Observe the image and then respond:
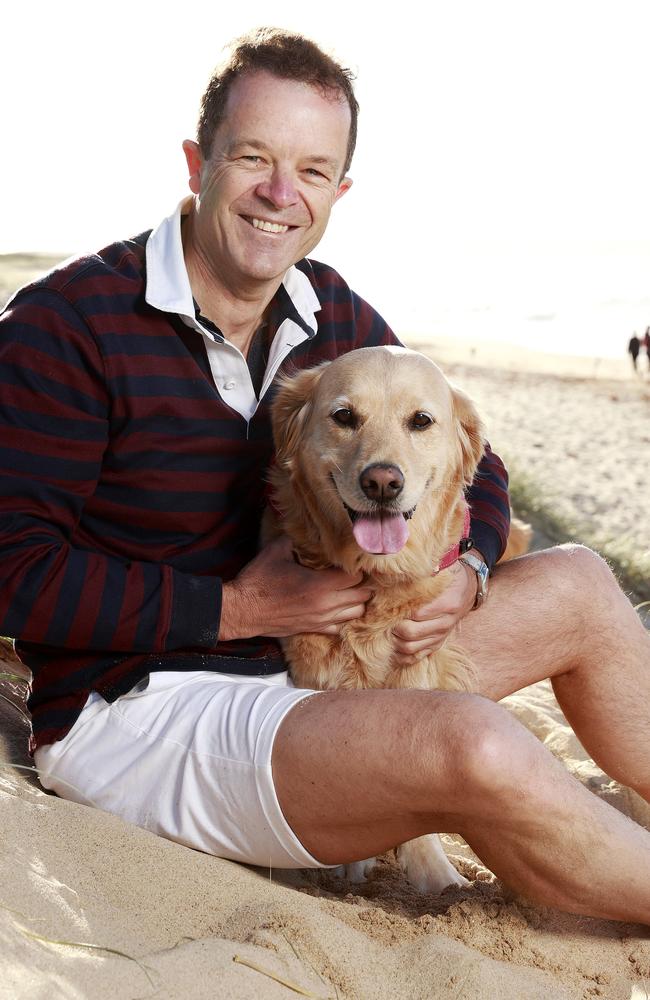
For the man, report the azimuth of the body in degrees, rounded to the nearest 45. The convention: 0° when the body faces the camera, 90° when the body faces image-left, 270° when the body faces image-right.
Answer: approximately 315°

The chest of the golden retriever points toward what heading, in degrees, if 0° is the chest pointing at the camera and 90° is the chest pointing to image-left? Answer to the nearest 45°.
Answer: approximately 0°
